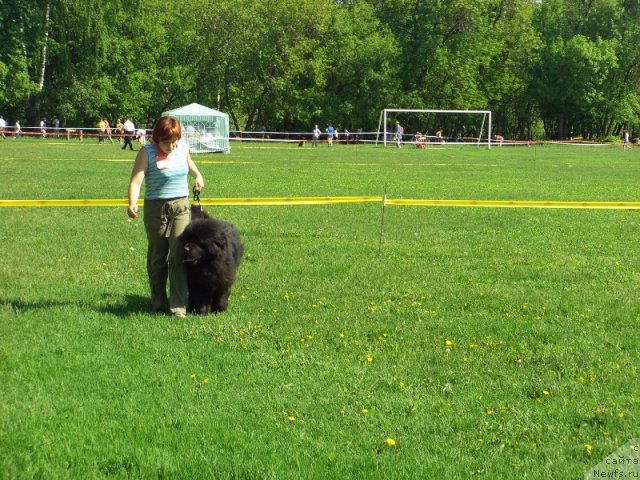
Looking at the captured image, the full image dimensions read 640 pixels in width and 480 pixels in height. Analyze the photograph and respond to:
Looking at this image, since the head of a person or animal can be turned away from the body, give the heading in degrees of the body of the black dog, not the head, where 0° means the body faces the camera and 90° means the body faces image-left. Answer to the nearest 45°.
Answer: approximately 45°

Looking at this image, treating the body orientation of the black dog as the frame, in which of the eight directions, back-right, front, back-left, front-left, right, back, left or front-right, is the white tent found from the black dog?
back-right

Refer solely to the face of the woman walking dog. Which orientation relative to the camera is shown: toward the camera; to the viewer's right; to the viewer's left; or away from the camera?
toward the camera
